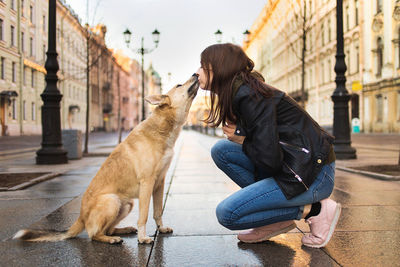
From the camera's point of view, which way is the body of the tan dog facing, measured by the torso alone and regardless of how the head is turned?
to the viewer's right

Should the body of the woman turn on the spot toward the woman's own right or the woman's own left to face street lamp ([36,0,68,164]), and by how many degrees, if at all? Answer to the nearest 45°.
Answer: approximately 45° to the woman's own right

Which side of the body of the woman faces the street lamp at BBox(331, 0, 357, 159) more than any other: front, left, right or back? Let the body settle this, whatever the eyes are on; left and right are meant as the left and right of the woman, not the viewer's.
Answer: right

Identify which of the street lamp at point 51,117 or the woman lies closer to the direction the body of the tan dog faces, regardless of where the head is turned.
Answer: the woman

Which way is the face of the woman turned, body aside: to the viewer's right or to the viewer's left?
to the viewer's left

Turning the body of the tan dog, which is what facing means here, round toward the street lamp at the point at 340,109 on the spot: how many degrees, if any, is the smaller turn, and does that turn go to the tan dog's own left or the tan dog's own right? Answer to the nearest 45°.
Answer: approximately 45° to the tan dog's own left

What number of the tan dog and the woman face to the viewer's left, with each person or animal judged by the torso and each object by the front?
1

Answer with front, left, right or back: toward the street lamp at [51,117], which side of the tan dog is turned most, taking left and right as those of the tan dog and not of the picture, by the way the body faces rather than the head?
left

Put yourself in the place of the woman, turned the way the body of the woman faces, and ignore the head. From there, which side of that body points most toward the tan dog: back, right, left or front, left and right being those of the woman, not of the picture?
front

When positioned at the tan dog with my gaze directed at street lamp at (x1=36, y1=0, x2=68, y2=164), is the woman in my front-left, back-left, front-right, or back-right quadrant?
back-right

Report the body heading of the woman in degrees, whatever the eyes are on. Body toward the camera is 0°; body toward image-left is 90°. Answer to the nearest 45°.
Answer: approximately 90°

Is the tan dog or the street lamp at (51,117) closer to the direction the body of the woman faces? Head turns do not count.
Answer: the tan dog
